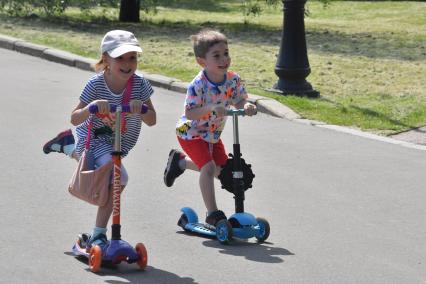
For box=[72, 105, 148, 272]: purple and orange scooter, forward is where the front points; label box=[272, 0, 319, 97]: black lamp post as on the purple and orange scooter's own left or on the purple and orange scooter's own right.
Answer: on the purple and orange scooter's own left

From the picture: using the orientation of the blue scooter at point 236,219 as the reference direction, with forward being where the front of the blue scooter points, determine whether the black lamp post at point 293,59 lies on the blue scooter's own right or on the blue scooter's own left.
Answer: on the blue scooter's own left

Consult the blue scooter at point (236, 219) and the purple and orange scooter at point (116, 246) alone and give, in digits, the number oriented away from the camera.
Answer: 0

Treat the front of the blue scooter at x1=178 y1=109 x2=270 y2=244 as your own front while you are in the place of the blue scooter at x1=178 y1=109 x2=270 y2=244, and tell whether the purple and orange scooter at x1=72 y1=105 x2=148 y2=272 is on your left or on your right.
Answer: on your right

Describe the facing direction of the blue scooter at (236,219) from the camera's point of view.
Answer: facing the viewer and to the right of the viewer

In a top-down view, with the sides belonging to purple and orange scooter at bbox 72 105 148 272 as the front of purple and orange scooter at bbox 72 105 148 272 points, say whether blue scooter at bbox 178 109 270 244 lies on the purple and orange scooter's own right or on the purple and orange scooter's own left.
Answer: on the purple and orange scooter's own left
